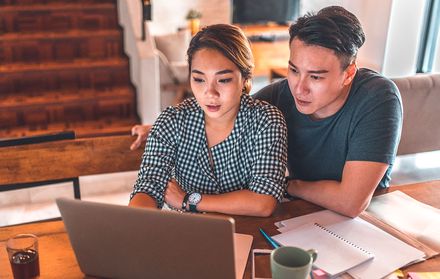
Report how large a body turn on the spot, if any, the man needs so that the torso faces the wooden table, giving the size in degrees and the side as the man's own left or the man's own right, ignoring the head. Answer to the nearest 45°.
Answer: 0° — they already face it

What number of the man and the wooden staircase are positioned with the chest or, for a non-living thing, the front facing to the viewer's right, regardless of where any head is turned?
0

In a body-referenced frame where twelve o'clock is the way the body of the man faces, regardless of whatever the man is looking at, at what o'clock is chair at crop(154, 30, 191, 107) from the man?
The chair is roughly at 4 o'clock from the man.

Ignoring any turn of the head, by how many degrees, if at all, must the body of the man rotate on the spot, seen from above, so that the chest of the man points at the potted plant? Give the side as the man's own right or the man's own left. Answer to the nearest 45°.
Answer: approximately 135° to the man's own right

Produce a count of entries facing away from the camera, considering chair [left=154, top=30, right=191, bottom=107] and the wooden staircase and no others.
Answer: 0

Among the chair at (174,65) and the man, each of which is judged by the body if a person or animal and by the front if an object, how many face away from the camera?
0

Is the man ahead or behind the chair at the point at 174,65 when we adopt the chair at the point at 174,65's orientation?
ahead

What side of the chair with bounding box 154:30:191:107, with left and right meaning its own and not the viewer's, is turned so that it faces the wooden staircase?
right

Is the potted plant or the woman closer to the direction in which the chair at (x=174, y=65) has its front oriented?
the woman

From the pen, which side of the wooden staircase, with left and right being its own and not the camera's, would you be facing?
front

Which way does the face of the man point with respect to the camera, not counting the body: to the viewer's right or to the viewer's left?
to the viewer's left
